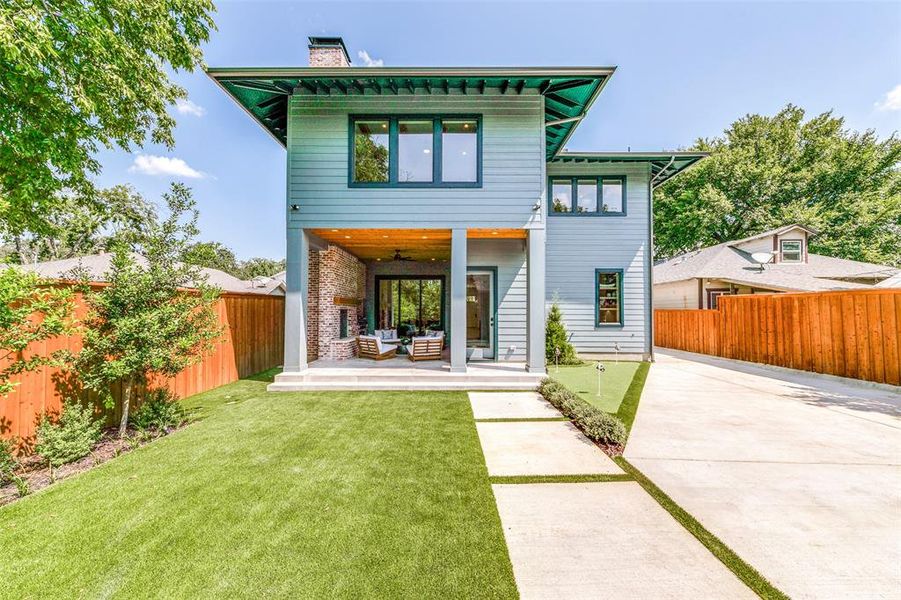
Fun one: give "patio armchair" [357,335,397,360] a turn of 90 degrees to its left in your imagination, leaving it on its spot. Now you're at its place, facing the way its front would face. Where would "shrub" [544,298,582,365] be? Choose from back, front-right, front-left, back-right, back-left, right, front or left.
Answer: back-right

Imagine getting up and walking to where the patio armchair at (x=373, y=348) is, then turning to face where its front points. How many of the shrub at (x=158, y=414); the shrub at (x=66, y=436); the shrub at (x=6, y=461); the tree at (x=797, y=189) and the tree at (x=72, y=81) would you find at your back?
4

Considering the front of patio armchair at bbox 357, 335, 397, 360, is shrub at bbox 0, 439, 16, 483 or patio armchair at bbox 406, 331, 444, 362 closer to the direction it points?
the patio armchair

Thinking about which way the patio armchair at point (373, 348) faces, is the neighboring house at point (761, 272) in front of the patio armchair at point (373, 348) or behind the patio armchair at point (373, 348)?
in front

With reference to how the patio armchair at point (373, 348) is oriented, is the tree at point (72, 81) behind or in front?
behind
